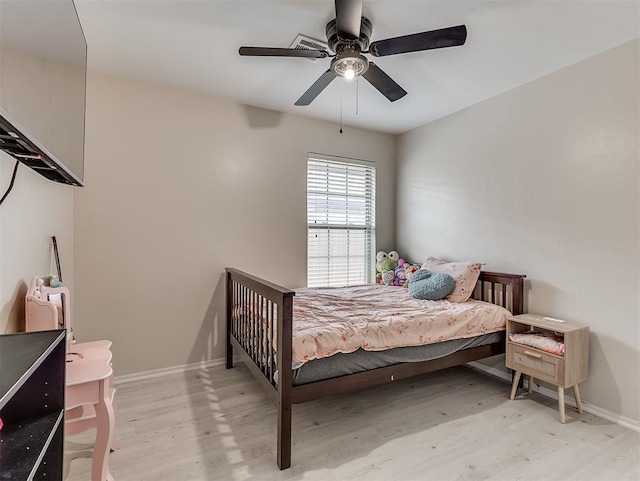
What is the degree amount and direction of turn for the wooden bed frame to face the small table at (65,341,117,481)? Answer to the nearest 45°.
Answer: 0° — it already faces it

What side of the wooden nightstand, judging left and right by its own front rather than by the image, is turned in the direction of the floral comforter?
front

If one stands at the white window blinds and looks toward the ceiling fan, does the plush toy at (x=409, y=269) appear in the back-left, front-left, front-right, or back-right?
front-left

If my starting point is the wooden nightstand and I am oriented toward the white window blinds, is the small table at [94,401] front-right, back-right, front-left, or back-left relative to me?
front-left

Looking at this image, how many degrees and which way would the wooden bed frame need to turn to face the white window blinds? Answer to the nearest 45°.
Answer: approximately 135° to its right

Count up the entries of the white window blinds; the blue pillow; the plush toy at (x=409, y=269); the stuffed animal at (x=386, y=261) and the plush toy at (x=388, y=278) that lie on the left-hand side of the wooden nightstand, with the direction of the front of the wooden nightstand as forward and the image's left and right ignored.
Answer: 0

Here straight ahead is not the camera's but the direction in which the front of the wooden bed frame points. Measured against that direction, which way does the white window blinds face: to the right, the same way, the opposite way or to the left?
to the left

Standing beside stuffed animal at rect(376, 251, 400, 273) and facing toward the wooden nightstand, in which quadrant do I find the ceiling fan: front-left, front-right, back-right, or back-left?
front-right

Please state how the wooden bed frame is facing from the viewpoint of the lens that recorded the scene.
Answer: facing the viewer and to the left of the viewer

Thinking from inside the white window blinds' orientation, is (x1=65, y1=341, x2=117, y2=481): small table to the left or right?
on its right

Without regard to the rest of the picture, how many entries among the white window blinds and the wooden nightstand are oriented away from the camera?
0

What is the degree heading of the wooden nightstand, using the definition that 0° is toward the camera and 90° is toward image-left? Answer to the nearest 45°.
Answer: approximately 45°

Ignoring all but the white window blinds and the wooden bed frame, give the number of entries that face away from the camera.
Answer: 0

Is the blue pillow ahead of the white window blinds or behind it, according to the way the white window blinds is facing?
ahead

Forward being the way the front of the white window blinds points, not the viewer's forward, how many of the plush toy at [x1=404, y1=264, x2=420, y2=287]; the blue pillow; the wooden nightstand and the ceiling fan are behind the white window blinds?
0

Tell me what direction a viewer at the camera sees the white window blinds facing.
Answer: facing the viewer and to the right of the viewer
